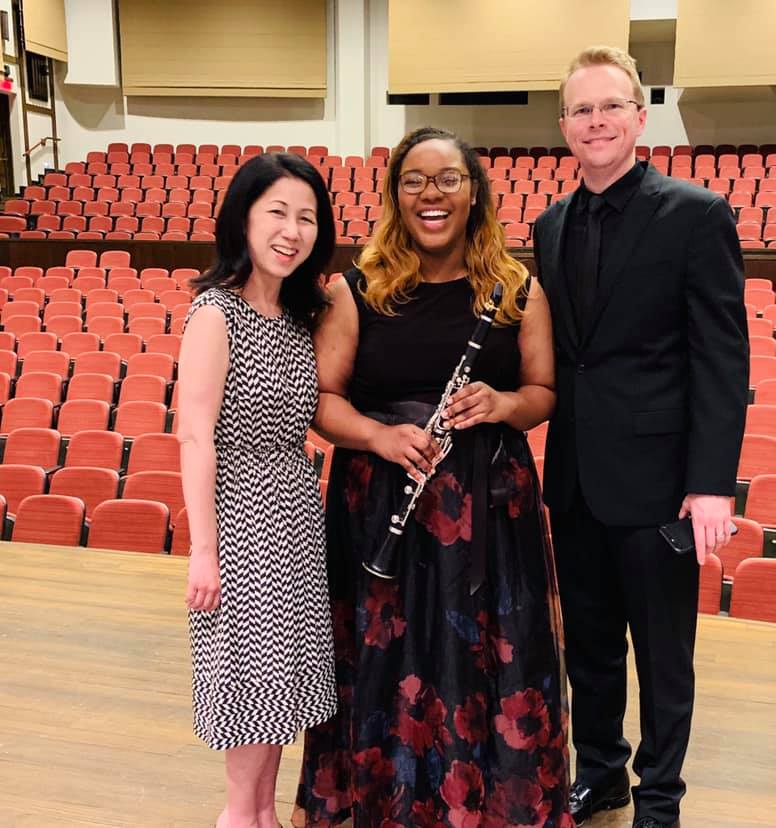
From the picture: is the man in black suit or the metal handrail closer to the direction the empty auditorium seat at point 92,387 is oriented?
the man in black suit

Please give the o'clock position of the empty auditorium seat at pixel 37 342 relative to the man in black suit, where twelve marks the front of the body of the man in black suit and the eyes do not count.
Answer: The empty auditorium seat is roughly at 3 o'clock from the man in black suit.

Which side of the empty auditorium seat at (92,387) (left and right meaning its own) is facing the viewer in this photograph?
front

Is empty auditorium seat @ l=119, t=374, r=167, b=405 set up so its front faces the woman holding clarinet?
yes

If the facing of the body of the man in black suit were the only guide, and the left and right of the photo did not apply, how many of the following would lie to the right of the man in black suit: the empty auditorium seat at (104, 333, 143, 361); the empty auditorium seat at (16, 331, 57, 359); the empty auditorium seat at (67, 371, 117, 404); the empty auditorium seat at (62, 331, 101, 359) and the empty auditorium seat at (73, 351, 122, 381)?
5

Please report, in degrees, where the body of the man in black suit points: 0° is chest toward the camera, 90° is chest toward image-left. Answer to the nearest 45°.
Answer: approximately 45°
